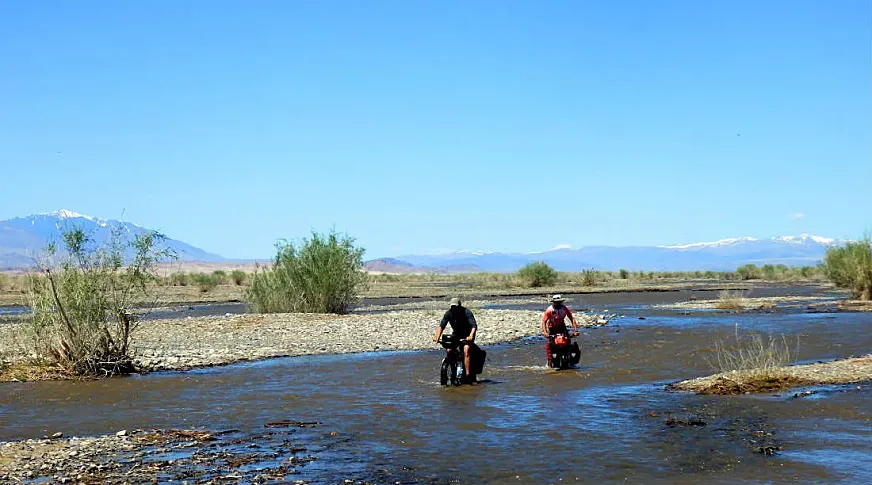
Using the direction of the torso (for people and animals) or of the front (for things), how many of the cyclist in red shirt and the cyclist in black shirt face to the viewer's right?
0

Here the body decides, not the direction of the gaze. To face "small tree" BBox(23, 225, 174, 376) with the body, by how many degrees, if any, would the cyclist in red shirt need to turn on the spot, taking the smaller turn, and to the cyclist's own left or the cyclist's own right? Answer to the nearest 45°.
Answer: approximately 90° to the cyclist's own right

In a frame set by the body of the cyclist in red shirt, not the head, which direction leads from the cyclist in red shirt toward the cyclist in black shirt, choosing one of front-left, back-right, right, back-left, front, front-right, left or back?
front-right

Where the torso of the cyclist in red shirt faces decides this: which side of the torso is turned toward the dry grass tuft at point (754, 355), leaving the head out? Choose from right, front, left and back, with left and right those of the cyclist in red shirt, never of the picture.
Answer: left

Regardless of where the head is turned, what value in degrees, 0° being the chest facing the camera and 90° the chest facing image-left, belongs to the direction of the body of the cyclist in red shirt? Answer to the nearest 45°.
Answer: approximately 0°

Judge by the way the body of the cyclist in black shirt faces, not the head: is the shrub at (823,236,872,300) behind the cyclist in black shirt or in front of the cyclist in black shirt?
behind

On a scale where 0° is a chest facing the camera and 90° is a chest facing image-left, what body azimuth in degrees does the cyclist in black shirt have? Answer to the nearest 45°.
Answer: approximately 45°
